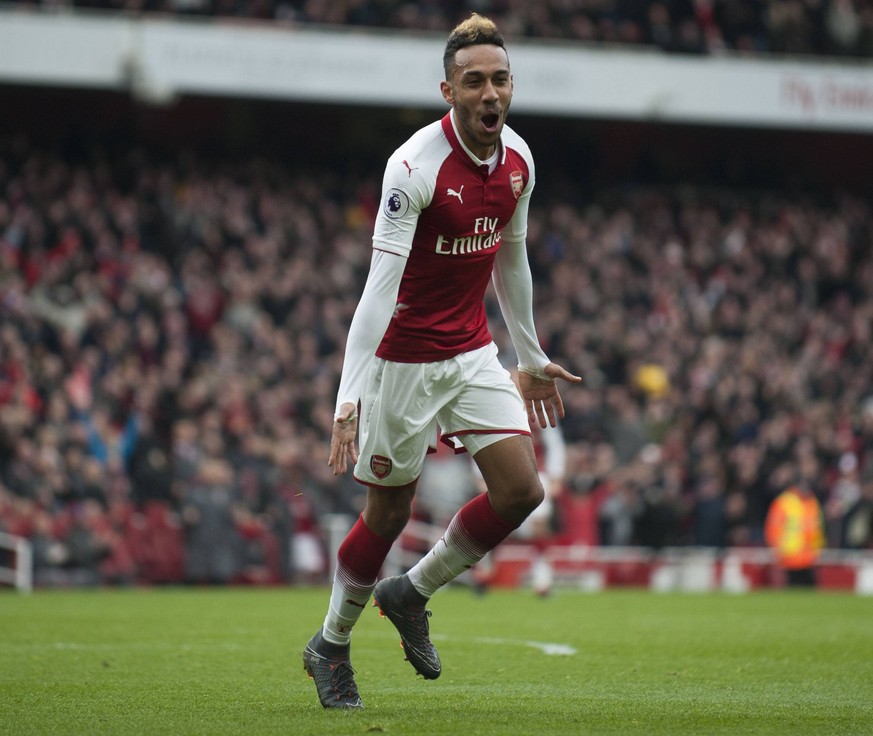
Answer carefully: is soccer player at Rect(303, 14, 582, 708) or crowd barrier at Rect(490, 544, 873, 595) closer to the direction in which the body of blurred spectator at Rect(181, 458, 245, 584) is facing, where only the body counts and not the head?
the soccer player

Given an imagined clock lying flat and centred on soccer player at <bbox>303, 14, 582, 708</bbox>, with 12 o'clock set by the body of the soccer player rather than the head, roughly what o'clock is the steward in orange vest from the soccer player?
The steward in orange vest is roughly at 8 o'clock from the soccer player.

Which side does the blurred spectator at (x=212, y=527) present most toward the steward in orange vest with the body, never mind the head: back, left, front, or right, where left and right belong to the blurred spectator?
left

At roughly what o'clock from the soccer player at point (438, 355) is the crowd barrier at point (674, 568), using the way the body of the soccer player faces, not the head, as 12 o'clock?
The crowd barrier is roughly at 8 o'clock from the soccer player.

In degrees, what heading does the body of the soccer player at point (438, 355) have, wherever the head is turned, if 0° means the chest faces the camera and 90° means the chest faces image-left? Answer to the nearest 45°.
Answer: approximately 315°

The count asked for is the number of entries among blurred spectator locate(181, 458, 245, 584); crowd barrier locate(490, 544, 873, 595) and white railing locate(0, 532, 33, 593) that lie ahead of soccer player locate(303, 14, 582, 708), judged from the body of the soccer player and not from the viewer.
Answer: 0

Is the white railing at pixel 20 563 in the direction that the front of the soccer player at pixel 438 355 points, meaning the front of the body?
no

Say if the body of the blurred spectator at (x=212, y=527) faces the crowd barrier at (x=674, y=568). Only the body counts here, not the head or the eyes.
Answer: no

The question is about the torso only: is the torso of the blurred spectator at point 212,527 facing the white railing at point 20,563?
no

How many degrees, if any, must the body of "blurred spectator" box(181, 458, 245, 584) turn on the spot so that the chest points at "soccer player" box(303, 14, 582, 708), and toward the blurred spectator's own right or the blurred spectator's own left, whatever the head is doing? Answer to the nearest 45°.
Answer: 0° — they already face them

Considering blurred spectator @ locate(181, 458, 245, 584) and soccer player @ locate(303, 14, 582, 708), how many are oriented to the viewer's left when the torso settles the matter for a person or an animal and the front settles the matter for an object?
0

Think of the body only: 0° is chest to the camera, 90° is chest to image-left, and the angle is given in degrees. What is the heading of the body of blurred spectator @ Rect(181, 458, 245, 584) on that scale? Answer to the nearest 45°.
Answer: approximately 0°
